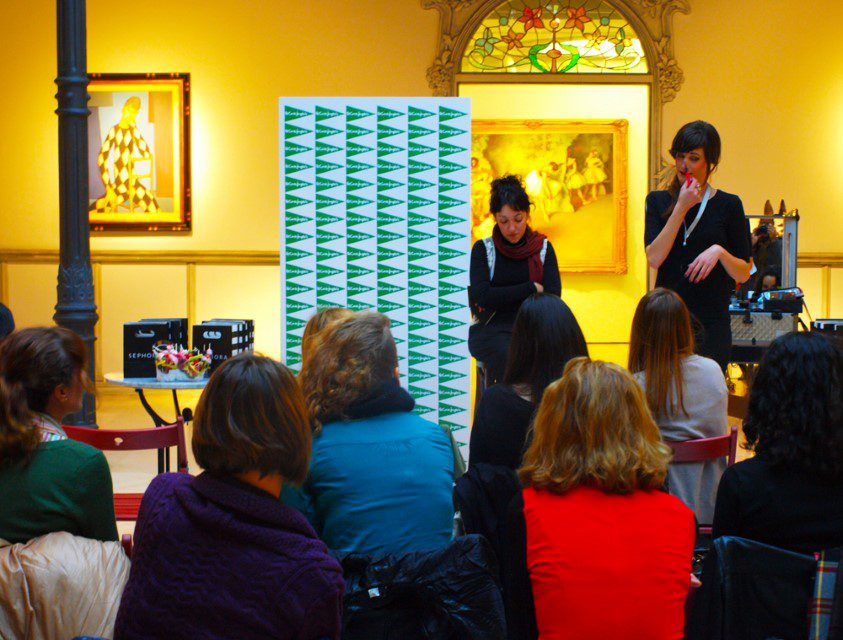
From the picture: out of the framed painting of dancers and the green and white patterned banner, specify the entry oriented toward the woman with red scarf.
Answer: the framed painting of dancers

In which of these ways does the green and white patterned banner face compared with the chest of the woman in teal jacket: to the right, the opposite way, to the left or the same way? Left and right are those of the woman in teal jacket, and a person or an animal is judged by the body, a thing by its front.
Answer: the opposite way

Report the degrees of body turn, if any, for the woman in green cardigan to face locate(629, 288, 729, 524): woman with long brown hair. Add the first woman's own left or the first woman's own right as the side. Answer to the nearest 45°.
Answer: approximately 45° to the first woman's own right

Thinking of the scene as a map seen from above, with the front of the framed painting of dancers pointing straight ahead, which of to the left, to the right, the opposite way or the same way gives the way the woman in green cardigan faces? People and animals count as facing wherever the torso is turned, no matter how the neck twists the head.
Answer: the opposite way

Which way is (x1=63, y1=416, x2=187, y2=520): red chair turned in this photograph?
away from the camera

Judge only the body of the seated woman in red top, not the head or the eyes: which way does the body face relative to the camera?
away from the camera

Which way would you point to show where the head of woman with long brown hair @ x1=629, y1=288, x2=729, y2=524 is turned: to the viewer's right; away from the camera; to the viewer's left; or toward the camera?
away from the camera

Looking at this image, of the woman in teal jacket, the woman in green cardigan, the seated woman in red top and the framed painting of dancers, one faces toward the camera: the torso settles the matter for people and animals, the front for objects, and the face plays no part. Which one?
the framed painting of dancers

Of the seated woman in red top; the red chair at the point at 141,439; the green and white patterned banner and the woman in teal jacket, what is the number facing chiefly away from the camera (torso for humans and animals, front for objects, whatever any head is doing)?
3

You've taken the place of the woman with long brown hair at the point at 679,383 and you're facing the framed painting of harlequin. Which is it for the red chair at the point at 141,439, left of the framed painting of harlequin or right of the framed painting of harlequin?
left

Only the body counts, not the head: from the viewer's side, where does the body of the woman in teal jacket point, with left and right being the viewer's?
facing away from the viewer

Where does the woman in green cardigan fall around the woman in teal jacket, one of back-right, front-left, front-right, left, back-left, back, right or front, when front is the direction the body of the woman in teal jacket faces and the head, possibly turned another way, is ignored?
left

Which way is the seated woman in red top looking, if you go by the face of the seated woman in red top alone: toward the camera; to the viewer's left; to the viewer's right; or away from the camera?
away from the camera
